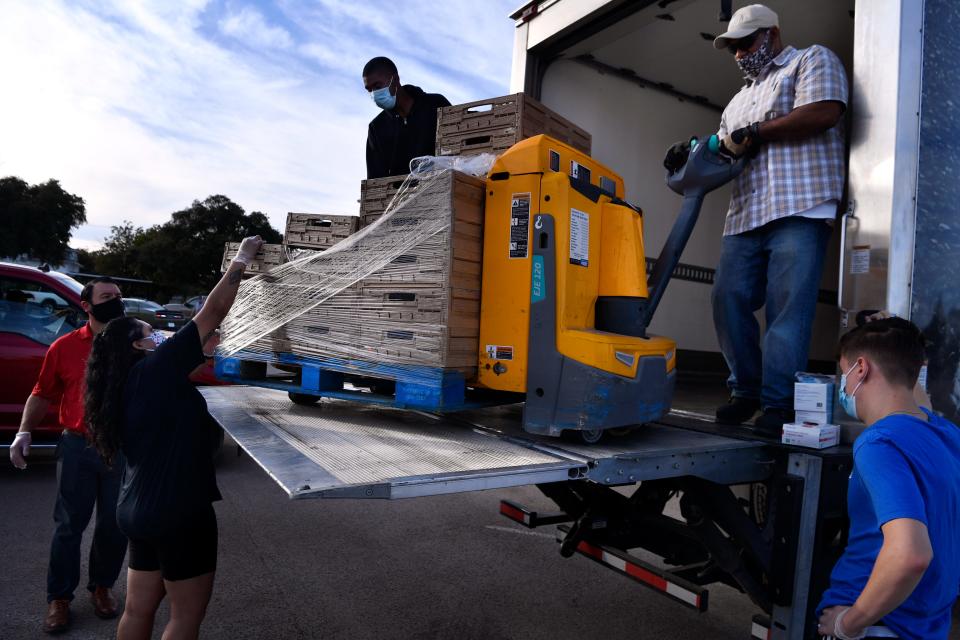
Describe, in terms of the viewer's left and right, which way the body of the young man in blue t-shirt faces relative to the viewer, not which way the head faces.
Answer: facing away from the viewer and to the left of the viewer

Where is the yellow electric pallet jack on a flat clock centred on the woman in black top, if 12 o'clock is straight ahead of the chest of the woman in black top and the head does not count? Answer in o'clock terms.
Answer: The yellow electric pallet jack is roughly at 2 o'clock from the woman in black top.

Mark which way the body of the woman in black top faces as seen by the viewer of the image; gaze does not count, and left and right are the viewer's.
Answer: facing away from the viewer and to the right of the viewer

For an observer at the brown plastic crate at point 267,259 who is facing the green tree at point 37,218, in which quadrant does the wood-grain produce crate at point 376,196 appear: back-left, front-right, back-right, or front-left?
back-right

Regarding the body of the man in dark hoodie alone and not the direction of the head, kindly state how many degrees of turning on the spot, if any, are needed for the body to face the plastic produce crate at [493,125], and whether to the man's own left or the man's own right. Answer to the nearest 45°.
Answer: approximately 90° to the man's own left

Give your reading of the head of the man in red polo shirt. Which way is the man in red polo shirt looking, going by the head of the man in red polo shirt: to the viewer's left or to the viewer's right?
to the viewer's right

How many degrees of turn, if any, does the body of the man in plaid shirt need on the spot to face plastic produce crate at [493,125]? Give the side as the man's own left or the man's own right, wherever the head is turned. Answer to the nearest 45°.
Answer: approximately 45° to the man's own right

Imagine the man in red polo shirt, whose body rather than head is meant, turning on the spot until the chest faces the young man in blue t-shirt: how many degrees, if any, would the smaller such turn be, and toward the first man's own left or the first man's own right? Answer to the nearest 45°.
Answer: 0° — they already face them

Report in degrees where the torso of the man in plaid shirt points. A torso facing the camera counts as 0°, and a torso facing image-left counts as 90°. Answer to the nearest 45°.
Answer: approximately 45°
